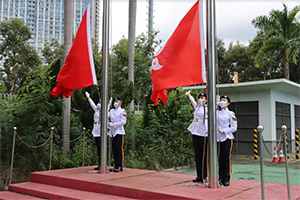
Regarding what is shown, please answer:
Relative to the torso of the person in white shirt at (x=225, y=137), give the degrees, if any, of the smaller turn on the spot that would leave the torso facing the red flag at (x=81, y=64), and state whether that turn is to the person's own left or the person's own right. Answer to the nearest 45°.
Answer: approximately 45° to the person's own right

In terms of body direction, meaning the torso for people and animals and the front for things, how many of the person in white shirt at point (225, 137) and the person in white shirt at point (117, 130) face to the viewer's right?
0

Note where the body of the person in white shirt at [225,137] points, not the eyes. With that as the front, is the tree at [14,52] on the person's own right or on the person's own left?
on the person's own right

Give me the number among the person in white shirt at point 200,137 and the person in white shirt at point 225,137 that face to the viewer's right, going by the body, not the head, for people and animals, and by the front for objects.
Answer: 0

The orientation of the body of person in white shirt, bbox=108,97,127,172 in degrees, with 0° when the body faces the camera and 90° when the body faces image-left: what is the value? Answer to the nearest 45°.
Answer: approximately 45°

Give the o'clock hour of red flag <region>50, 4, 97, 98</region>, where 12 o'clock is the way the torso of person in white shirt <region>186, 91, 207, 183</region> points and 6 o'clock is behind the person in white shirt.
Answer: The red flag is roughly at 2 o'clock from the person in white shirt.

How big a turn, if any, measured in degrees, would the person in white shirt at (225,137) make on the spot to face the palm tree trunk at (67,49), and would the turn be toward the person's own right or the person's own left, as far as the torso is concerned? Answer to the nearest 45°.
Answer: approximately 90° to the person's own right

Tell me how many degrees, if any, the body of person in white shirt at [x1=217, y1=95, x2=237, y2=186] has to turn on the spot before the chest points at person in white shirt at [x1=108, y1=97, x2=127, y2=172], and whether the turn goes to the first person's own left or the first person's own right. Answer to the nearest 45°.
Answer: approximately 90° to the first person's own right

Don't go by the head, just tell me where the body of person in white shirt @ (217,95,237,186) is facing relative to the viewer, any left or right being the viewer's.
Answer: facing the viewer and to the left of the viewer

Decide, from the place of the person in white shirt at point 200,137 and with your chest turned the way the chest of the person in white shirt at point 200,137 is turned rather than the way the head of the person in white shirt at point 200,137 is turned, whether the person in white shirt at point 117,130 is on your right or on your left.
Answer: on your right
